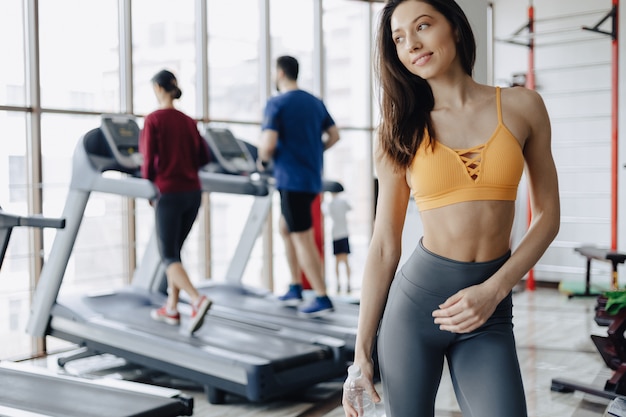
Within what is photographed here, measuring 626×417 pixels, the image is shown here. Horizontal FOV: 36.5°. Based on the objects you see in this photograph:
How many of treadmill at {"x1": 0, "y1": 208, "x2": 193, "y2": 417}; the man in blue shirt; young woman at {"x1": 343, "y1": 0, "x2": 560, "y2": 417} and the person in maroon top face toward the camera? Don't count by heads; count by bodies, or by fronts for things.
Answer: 1

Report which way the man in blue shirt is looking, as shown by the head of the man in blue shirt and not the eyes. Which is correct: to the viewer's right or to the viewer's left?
to the viewer's left

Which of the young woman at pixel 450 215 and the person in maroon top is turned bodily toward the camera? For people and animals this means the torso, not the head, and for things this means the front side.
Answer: the young woman

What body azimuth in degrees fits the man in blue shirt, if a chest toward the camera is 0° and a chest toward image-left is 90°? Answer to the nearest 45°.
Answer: approximately 135°

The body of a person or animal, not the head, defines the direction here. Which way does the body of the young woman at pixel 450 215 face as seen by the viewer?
toward the camera

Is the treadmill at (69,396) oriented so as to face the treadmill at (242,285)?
no

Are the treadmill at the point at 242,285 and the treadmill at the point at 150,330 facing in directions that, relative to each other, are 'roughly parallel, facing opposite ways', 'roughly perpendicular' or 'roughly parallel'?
roughly parallel

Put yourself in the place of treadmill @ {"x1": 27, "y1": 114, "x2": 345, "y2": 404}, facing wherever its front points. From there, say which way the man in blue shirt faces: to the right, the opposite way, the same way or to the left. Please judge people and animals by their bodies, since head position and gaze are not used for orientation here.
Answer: the same way

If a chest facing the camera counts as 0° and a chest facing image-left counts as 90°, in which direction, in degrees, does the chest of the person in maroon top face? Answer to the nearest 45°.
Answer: approximately 135°

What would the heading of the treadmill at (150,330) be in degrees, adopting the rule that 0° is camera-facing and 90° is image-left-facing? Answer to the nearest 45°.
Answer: approximately 135°

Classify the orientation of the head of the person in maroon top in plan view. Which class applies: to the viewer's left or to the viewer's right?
to the viewer's left

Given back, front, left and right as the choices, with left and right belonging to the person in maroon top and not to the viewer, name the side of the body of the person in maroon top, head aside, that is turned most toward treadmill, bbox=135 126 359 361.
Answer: right

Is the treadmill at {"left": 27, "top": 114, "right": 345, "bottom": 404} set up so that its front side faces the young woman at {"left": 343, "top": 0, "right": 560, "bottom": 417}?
no

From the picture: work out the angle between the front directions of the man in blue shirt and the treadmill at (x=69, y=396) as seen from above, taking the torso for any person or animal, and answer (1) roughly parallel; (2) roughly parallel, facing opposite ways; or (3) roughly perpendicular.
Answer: roughly parallel

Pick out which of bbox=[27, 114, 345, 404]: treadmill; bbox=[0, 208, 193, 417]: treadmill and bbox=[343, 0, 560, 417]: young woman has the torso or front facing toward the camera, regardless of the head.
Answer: the young woman

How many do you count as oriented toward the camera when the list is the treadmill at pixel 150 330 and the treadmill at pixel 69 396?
0
